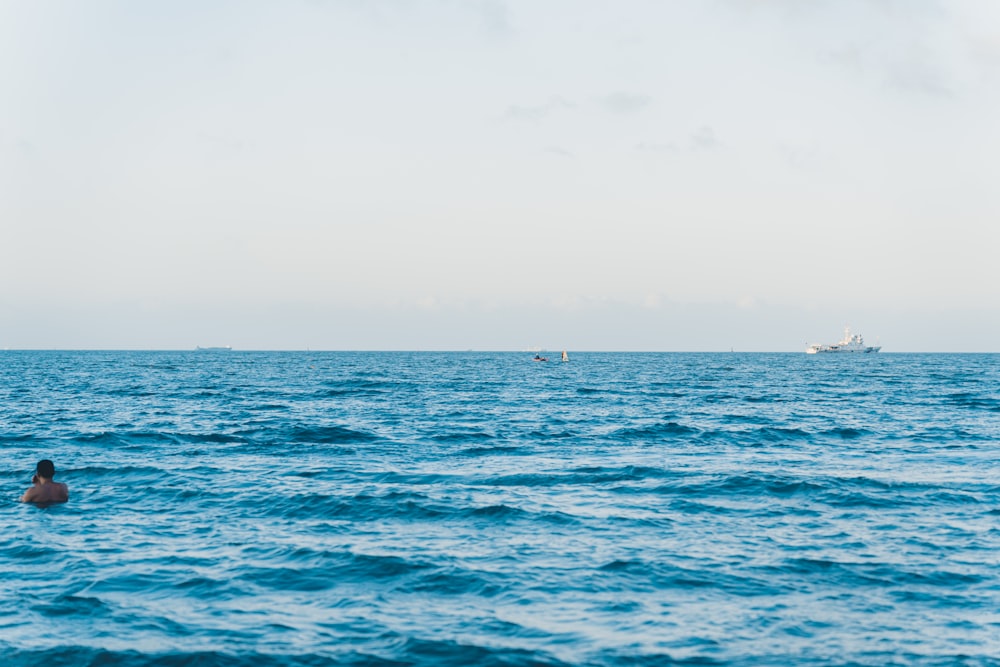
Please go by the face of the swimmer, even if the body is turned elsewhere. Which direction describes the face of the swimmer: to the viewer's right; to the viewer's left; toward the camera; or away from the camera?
away from the camera

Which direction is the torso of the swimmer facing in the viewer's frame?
away from the camera
